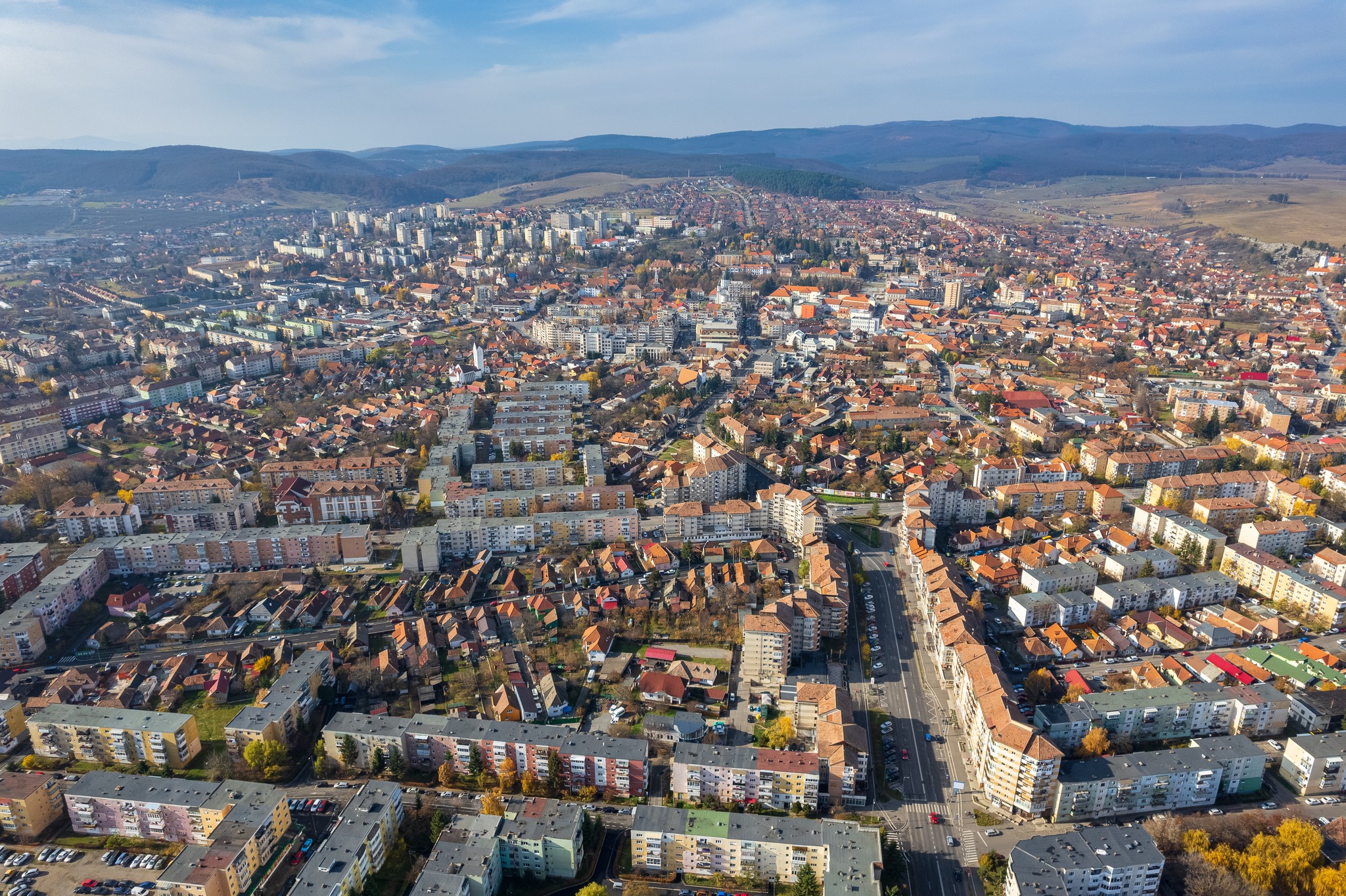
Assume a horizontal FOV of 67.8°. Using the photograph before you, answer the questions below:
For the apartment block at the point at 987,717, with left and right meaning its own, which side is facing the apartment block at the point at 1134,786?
back

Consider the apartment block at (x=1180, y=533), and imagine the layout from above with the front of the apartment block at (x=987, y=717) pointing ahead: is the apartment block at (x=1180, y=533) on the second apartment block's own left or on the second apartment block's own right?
on the second apartment block's own right

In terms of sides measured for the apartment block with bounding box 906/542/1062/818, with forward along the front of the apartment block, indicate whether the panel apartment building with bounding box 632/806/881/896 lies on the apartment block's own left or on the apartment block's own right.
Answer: on the apartment block's own left

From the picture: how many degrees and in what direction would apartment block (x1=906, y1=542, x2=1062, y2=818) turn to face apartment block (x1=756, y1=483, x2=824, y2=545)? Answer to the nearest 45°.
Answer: approximately 45° to its right

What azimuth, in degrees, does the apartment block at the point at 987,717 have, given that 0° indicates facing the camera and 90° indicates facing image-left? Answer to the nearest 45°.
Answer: approximately 90°

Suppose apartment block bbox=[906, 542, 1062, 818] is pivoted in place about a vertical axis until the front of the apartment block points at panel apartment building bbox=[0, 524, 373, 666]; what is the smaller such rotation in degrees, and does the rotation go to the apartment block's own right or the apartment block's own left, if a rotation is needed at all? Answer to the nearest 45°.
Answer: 0° — it already faces it

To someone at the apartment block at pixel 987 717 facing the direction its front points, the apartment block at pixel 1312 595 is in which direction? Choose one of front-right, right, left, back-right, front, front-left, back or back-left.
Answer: back-right

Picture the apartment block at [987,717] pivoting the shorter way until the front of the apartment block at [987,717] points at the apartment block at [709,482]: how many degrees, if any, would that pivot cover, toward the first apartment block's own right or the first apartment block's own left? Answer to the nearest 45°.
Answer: approximately 45° to the first apartment block's own right

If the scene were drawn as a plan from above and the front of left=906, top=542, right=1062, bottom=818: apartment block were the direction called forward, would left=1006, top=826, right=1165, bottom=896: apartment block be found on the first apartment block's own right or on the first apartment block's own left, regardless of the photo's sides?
on the first apartment block's own left
